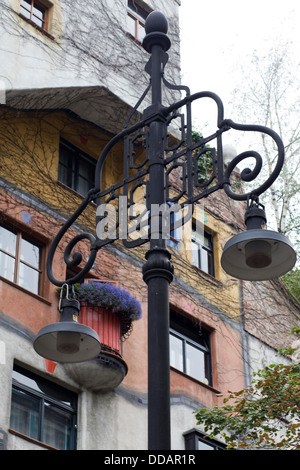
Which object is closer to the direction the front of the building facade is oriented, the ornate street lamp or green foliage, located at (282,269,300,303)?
the ornate street lamp

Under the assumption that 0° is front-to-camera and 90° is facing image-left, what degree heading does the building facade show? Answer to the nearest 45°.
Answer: approximately 315°

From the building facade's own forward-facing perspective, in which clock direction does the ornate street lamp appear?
The ornate street lamp is roughly at 1 o'clock from the building facade.

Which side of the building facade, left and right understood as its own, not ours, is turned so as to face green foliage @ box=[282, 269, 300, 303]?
left
